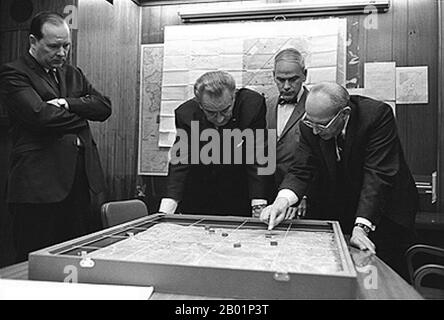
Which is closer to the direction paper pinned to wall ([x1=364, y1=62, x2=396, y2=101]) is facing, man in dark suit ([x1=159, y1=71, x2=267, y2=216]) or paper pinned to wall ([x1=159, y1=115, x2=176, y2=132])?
the man in dark suit

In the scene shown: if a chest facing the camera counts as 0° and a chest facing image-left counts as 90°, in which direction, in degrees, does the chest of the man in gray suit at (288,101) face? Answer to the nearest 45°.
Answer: approximately 45°

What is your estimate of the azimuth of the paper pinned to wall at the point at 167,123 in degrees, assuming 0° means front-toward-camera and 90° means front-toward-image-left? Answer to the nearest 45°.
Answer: approximately 0°

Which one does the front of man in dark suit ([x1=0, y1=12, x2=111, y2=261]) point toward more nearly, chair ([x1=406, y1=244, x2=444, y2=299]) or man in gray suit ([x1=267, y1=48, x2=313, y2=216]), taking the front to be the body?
the chair

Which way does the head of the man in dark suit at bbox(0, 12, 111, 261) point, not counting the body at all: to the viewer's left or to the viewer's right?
to the viewer's right

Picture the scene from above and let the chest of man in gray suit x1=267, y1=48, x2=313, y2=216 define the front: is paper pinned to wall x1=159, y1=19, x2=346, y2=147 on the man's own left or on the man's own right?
on the man's own right

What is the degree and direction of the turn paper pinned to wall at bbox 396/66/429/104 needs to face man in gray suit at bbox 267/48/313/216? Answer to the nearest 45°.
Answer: approximately 45° to its right

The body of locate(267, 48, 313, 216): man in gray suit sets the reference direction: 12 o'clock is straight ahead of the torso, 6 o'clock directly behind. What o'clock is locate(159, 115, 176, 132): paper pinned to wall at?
The paper pinned to wall is roughly at 3 o'clock from the man in gray suit.

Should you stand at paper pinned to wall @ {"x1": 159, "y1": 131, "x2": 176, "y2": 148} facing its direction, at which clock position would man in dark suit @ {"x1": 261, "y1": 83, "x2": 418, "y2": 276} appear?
The man in dark suit is roughly at 11 o'clock from the paper pinned to wall.

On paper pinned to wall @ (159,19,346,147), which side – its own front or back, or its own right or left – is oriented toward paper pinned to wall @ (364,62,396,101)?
left

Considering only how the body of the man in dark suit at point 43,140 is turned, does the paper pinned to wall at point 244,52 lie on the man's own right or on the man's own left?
on the man's own left

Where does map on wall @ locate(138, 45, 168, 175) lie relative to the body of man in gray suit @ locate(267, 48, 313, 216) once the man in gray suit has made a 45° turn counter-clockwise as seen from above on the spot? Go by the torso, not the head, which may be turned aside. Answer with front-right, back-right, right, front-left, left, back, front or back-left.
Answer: back-right
